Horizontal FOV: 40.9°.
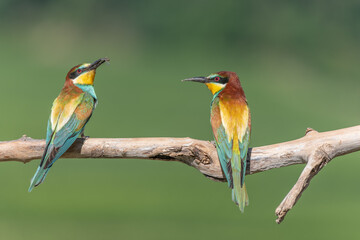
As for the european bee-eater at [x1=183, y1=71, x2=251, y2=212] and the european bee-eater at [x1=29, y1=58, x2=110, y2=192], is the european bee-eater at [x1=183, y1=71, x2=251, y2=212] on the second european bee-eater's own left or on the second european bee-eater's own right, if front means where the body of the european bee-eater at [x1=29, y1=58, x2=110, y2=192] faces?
on the second european bee-eater's own right

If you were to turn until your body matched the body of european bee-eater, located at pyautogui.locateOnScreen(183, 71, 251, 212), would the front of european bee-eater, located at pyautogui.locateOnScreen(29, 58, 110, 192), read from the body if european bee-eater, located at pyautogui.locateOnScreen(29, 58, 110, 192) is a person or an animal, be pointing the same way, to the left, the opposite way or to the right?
to the right

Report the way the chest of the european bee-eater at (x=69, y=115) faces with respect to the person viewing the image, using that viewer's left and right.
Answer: facing away from the viewer and to the right of the viewer

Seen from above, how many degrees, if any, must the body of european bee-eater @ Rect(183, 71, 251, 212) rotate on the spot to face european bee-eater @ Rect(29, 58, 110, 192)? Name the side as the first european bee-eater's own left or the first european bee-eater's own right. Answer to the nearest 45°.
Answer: approximately 45° to the first european bee-eater's own left

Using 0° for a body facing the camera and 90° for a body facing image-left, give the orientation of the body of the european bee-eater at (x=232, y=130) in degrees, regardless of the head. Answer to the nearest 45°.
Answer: approximately 135°
